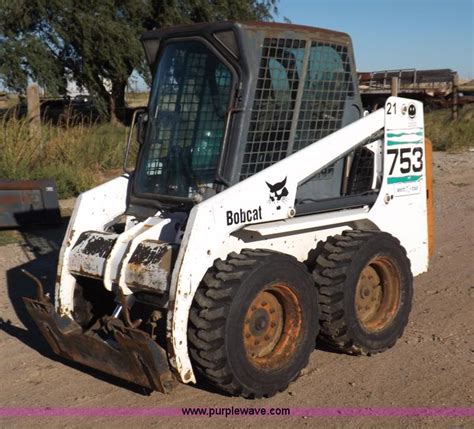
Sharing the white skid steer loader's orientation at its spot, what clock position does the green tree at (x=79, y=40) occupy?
The green tree is roughly at 4 o'clock from the white skid steer loader.

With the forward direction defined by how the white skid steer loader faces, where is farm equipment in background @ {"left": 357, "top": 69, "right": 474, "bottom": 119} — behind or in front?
behind

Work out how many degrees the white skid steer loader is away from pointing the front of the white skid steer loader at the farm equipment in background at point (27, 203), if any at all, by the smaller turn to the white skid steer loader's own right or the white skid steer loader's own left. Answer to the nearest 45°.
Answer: approximately 90° to the white skid steer loader's own right

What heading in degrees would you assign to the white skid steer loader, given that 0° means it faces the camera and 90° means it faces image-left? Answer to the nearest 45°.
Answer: approximately 45°

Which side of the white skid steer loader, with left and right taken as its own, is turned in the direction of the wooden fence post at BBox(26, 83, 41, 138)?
right
